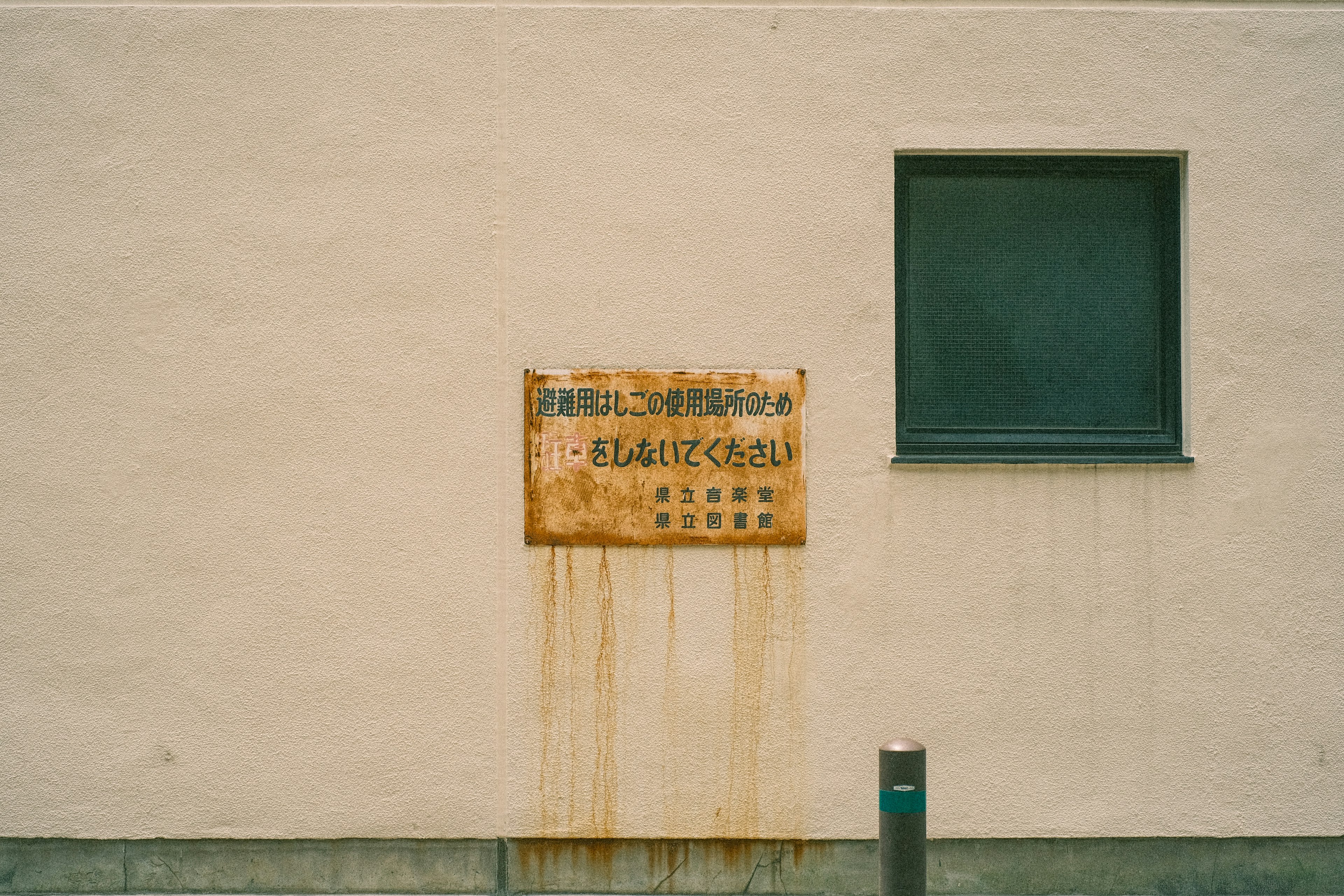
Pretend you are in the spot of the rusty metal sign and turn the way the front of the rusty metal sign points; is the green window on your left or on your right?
on your left

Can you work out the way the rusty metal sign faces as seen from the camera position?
facing the viewer

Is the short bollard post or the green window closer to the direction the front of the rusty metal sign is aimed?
the short bollard post

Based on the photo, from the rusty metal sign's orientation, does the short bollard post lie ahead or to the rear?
ahead
